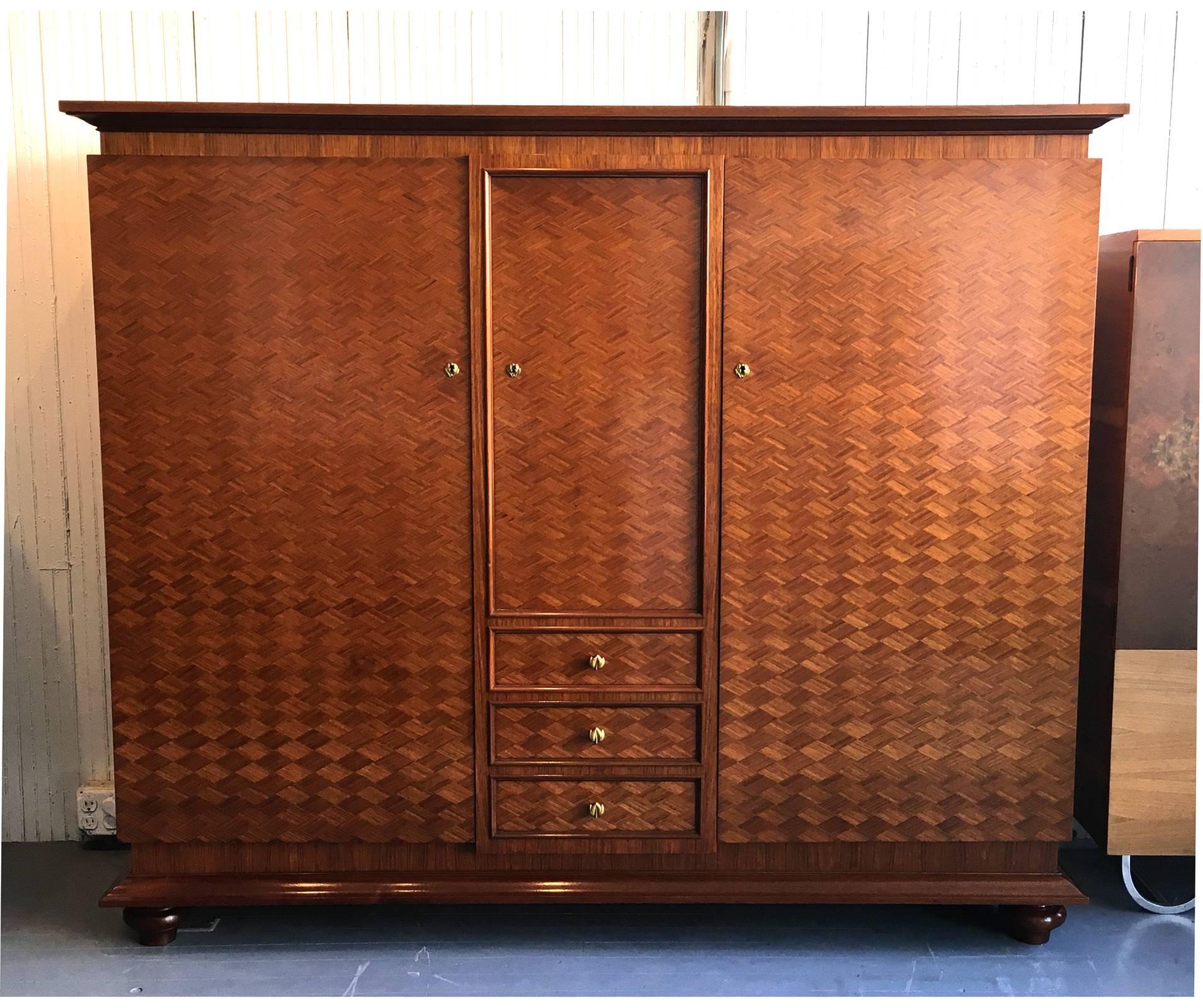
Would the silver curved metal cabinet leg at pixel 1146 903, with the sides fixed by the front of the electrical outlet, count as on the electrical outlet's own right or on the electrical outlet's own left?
on the electrical outlet's own left

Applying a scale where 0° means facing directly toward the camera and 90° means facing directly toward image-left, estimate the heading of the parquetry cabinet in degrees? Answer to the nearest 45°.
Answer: approximately 0°

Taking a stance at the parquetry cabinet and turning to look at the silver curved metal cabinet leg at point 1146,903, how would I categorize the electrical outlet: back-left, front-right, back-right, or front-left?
back-left

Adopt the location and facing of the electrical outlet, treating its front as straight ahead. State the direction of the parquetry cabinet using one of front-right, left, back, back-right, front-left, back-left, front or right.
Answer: front-left

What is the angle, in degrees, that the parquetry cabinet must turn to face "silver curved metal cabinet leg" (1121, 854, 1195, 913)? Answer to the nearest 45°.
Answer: approximately 90° to its left

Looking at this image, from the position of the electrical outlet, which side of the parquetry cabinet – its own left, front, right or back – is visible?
right

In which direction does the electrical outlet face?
toward the camera

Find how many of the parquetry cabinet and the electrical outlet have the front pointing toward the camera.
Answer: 2
